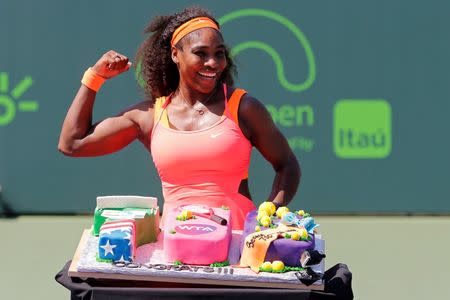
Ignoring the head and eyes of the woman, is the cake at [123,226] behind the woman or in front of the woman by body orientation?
in front

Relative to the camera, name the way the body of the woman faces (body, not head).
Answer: toward the camera

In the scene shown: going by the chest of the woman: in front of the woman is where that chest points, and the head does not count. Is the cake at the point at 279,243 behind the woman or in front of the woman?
in front

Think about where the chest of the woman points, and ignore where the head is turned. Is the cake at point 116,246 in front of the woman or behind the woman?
in front

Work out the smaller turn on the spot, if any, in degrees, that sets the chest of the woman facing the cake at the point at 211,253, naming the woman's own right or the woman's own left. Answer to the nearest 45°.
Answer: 0° — they already face it
